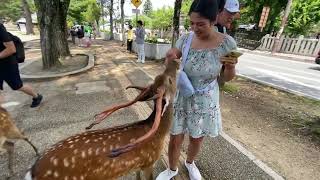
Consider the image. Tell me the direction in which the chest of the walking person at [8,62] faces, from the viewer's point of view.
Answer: to the viewer's left

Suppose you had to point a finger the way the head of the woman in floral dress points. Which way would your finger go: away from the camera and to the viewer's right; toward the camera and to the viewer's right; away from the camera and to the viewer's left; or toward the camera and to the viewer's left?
toward the camera and to the viewer's left

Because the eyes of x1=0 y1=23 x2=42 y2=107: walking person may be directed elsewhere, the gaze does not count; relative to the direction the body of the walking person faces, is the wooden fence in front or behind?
behind

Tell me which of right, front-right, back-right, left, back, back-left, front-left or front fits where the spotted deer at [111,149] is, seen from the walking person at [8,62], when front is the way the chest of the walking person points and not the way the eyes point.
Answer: left

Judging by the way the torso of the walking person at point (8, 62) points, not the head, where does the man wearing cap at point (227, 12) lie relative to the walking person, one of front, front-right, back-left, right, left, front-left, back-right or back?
back-left
